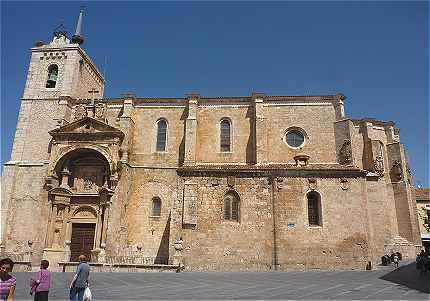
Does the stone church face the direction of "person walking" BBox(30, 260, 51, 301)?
yes

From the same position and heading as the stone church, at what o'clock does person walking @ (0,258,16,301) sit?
The person walking is roughly at 12 o'clock from the stone church.

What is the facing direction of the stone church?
toward the camera

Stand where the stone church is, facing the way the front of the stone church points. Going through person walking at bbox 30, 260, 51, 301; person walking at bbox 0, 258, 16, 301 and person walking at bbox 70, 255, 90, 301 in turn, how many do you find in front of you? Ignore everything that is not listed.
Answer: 3

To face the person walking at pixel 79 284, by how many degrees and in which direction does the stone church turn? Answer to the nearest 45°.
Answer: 0° — it already faces them
